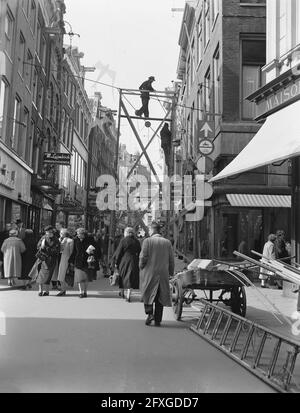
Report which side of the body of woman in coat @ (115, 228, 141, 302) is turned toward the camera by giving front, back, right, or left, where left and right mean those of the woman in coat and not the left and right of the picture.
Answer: back

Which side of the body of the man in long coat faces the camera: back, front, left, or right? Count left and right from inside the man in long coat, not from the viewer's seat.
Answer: back

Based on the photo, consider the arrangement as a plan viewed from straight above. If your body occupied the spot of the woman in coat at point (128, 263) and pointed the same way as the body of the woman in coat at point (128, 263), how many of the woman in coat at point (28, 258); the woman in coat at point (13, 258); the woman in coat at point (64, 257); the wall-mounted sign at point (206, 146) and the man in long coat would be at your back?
1

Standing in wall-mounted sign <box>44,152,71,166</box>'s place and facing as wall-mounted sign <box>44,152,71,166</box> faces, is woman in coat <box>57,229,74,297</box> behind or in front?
in front

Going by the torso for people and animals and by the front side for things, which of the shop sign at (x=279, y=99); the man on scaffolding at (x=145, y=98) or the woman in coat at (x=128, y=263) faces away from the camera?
the woman in coat

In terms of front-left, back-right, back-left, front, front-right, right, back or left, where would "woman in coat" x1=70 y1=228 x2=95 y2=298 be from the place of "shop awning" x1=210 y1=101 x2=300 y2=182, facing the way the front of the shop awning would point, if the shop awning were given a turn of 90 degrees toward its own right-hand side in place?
front-left

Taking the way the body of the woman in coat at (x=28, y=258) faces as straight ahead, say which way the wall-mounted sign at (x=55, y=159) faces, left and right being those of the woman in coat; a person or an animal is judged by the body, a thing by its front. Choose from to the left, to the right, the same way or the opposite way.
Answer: the opposite way

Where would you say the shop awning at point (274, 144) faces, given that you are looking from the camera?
facing the viewer and to the left of the viewer

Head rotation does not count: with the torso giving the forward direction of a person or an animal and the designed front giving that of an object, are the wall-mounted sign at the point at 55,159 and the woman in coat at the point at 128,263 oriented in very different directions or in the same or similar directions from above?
very different directions

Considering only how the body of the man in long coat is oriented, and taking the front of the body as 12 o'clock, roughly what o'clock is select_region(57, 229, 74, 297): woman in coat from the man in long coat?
The woman in coat is roughly at 11 o'clock from the man in long coat.

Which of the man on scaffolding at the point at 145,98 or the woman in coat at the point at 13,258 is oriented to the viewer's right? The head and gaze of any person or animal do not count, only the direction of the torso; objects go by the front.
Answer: the man on scaffolding

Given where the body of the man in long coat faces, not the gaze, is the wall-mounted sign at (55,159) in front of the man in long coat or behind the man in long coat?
in front
